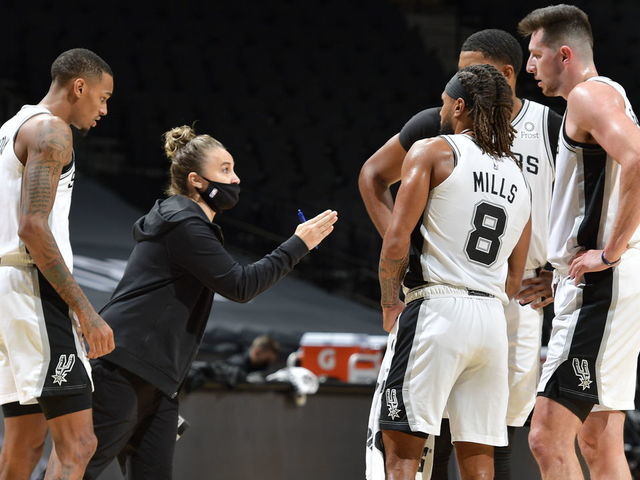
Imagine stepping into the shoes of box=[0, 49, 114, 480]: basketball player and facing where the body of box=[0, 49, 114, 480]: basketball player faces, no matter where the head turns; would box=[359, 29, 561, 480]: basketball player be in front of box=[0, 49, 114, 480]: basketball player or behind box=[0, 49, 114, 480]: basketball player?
in front

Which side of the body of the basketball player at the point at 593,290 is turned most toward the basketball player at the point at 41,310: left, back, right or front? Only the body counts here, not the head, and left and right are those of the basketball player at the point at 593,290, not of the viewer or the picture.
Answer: front

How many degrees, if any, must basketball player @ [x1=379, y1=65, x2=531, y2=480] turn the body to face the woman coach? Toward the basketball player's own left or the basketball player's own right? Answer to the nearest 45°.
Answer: approximately 45° to the basketball player's own left

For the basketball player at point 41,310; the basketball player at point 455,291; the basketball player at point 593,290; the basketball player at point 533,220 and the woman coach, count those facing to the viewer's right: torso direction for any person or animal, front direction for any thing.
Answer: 2

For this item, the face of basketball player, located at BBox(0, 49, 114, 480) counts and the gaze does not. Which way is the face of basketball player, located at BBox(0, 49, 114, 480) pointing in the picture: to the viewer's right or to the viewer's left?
to the viewer's right

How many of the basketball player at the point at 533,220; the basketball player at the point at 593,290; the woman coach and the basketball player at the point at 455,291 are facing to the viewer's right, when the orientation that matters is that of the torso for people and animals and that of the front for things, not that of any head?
1

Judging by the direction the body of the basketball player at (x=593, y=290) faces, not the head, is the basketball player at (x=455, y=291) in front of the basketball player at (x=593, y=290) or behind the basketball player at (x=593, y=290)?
in front

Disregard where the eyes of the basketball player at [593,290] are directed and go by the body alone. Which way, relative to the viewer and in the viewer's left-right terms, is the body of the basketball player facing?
facing to the left of the viewer

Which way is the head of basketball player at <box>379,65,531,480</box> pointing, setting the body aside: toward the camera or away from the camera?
away from the camera

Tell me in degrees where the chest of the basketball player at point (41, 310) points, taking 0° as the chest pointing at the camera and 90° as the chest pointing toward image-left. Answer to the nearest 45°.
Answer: approximately 270°

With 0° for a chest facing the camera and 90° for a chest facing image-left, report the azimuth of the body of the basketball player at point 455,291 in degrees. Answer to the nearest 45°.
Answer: approximately 135°

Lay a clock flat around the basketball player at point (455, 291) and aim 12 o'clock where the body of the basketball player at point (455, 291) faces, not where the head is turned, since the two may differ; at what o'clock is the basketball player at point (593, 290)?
the basketball player at point (593, 290) is roughly at 4 o'clock from the basketball player at point (455, 291).

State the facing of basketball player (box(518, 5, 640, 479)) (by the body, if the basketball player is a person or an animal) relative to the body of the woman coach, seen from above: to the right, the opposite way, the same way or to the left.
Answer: the opposite way

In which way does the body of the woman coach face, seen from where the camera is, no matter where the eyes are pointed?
to the viewer's right

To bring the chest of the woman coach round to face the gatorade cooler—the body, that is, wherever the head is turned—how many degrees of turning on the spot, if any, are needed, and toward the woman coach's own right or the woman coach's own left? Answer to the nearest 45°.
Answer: approximately 90° to the woman coach's own left

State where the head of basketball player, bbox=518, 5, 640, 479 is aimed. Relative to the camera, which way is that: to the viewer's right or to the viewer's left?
to the viewer's left

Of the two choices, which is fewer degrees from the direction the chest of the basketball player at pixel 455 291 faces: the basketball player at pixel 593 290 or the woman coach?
the woman coach

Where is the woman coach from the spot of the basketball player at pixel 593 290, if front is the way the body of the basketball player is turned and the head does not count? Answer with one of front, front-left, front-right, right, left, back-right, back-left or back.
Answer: front
